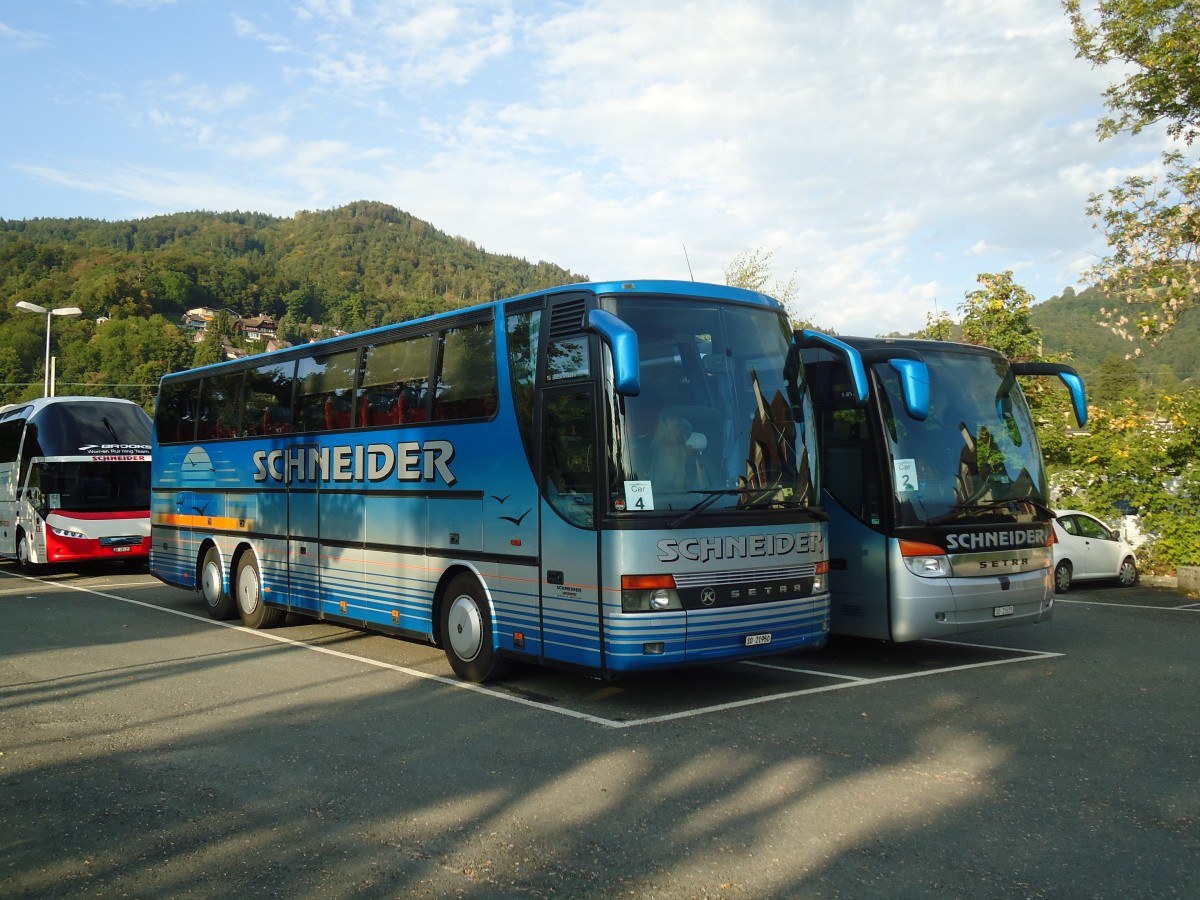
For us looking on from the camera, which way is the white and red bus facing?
facing the viewer and to the right of the viewer

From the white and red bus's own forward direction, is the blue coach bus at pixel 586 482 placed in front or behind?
in front

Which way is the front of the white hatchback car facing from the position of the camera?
facing away from the viewer and to the right of the viewer

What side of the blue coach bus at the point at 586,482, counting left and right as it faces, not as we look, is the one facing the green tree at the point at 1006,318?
left

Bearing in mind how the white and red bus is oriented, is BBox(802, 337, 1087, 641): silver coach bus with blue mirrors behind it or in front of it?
in front

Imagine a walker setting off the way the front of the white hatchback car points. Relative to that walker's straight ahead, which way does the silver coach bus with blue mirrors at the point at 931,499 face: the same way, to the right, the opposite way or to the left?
to the right

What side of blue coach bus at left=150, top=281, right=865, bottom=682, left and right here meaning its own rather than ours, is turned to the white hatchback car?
left

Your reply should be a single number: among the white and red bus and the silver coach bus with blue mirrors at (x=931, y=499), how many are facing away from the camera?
0

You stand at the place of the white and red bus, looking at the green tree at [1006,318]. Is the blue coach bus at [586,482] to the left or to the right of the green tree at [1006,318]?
right

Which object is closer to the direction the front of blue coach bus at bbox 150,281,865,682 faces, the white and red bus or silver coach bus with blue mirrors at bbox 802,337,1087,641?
the silver coach bus with blue mirrors
